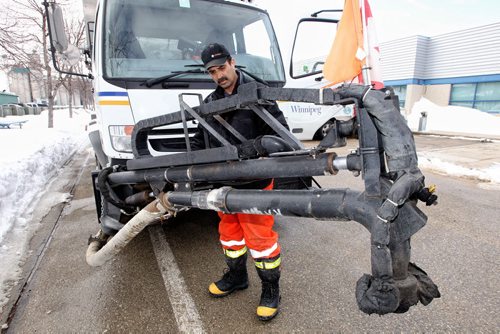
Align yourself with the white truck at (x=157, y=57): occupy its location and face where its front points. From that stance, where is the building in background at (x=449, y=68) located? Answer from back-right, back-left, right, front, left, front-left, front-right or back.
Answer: back-left

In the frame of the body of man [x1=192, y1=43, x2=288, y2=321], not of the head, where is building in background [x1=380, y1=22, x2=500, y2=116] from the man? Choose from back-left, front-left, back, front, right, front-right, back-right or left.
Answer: back

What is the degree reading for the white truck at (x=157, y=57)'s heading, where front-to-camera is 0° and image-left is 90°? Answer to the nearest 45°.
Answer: approximately 0°

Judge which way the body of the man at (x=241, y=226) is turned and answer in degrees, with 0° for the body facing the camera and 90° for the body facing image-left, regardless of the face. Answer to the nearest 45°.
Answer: approximately 45°
